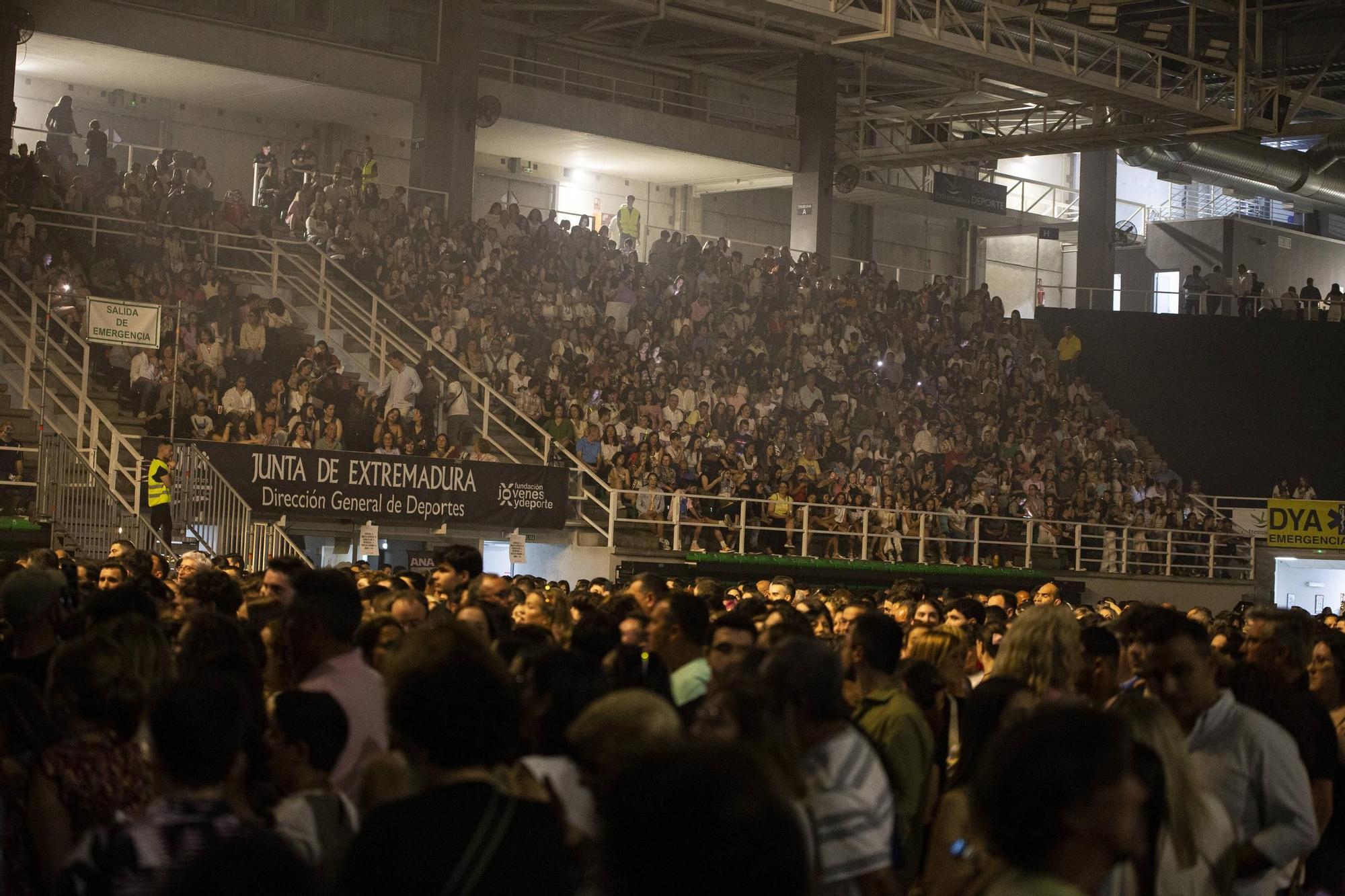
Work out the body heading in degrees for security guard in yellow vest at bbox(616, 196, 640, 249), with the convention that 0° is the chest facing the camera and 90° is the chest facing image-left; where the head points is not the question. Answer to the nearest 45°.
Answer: approximately 0°

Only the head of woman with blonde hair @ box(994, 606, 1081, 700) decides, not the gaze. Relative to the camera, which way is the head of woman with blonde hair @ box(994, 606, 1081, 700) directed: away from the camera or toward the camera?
away from the camera

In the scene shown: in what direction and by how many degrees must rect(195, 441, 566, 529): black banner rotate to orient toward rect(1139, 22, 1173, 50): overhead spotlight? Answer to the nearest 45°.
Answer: approximately 135° to its left

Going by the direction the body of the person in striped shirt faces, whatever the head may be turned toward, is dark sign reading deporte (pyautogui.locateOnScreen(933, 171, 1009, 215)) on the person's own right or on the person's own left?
on the person's own right

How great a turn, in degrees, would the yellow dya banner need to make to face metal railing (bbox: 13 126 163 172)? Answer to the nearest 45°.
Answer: approximately 90° to its right

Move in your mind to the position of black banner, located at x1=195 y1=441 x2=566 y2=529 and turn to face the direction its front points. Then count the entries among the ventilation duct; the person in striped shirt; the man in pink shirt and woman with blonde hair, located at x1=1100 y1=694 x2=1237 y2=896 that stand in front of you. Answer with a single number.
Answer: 3
